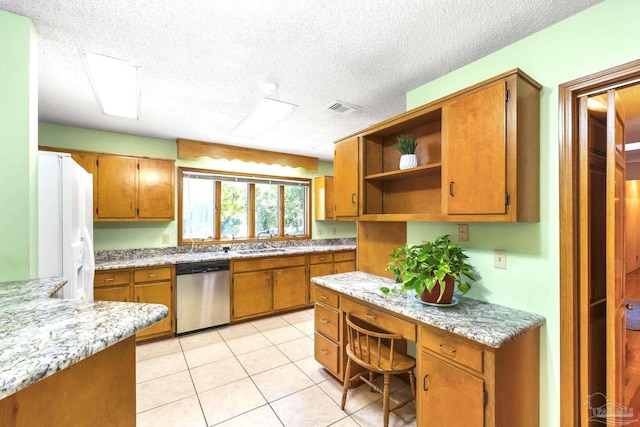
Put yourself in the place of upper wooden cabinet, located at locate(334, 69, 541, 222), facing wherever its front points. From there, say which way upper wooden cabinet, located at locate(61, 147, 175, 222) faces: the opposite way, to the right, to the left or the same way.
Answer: to the left

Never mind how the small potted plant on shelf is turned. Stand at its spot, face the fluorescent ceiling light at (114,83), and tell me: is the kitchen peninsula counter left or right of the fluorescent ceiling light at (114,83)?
left

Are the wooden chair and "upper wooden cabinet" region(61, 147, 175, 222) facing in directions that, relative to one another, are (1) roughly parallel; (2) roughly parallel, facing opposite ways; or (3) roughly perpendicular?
roughly perpendicular

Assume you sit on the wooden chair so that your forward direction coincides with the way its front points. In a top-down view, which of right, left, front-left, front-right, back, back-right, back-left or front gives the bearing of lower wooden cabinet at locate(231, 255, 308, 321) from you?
left

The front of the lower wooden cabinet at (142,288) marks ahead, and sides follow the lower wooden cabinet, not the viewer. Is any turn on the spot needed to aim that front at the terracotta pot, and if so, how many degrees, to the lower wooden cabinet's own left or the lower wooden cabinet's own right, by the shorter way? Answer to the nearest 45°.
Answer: approximately 45° to the lower wooden cabinet's own left

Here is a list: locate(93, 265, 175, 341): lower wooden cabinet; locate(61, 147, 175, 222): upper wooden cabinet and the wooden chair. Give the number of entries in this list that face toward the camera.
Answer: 2

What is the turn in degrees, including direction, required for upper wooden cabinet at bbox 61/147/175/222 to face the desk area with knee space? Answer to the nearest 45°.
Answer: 0° — it already faces it

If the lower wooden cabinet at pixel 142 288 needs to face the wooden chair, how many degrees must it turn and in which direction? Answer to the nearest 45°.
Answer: approximately 45° to its left

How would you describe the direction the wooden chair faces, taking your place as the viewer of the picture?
facing away from the viewer and to the right of the viewer

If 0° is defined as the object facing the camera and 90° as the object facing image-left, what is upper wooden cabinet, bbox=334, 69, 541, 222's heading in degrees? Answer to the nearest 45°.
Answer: approximately 45°

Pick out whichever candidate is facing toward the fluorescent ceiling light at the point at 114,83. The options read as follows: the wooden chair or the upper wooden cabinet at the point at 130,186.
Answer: the upper wooden cabinet

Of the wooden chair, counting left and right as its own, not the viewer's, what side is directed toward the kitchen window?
left

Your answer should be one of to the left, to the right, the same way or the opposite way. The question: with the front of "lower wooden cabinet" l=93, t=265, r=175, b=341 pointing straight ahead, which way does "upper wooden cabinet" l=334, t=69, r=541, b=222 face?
to the right

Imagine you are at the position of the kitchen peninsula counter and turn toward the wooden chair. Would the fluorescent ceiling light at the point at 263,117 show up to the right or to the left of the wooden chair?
left

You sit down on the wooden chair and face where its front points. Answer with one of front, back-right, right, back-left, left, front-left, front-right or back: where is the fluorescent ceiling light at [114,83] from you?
back-left
